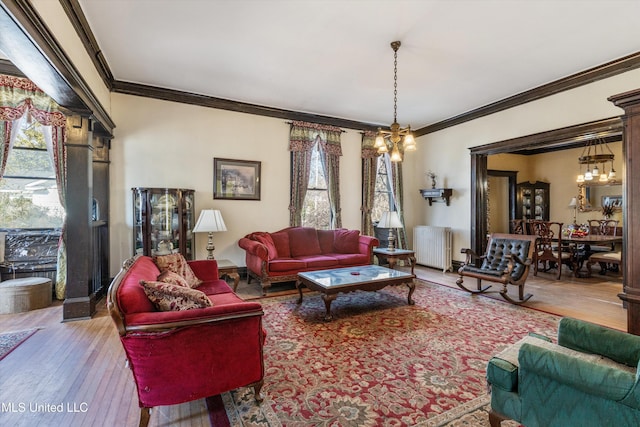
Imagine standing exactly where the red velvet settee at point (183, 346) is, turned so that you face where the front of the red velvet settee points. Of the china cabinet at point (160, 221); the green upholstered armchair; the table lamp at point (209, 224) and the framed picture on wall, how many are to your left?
3

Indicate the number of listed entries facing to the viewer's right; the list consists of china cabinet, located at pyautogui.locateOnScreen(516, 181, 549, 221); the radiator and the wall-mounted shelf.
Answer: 0

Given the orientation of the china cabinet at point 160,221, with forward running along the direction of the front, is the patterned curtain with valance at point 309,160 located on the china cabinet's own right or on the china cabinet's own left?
on the china cabinet's own left

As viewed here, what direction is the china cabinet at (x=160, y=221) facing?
toward the camera

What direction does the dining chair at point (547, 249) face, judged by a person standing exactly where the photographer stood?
facing away from the viewer and to the right of the viewer

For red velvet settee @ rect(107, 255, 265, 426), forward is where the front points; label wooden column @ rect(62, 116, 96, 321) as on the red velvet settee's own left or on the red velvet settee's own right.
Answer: on the red velvet settee's own left

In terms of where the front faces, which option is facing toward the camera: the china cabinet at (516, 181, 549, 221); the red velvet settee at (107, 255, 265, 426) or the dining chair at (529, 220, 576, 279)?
the china cabinet

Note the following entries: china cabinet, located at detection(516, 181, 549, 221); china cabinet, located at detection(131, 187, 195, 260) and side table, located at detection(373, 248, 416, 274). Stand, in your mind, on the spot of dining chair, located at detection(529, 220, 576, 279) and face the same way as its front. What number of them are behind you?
2

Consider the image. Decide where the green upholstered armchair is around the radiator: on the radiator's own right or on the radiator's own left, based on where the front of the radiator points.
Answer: on the radiator's own left

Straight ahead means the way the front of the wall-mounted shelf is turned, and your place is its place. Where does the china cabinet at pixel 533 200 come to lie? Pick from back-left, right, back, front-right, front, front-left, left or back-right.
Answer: back

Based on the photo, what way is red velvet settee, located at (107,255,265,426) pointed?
to the viewer's right

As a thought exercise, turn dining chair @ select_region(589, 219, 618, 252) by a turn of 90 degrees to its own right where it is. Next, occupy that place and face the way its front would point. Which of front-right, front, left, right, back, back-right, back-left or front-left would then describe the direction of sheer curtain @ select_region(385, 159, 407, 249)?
front-left

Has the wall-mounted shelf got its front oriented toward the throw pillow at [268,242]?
yes

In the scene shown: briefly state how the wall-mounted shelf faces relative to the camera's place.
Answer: facing the viewer and to the left of the viewer

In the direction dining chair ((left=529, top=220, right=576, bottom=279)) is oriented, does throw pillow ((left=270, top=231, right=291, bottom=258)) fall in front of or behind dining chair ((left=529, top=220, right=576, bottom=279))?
behind

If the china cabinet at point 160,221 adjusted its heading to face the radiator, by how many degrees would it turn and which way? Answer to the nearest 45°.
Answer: approximately 90° to its left

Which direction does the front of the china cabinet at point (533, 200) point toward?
toward the camera
